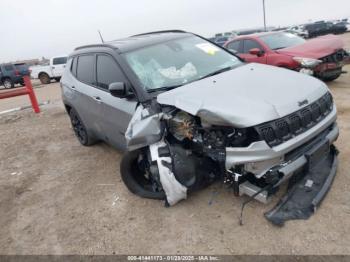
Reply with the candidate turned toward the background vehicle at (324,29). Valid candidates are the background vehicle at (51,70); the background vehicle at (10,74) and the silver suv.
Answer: the background vehicle at (51,70)

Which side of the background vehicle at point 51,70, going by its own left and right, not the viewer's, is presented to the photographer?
right

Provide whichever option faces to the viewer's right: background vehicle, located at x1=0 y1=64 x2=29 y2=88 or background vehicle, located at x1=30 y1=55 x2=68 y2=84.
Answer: background vehicle, located at x1=30 y1=55 x2=68 y2=84

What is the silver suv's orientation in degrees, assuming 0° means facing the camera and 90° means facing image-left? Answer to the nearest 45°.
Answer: approximately 315°

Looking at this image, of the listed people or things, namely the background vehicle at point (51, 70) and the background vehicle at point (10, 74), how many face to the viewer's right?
1

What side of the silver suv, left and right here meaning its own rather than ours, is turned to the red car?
left

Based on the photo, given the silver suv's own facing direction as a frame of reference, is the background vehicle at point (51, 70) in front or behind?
behind

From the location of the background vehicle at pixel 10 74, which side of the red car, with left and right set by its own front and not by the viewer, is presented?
back

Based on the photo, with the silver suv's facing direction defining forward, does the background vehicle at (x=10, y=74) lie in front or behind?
behind
